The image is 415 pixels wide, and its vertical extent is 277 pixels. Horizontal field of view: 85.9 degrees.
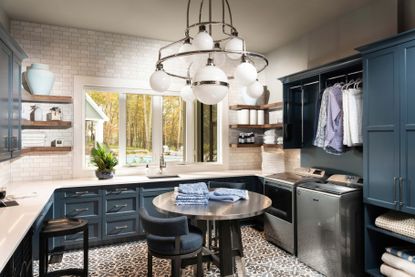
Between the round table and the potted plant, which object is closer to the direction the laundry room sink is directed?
the round table

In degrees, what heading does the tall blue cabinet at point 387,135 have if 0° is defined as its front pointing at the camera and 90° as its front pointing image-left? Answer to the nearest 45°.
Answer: approximately 45°

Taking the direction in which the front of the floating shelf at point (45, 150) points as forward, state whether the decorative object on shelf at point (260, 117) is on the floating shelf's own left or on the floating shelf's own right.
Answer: on the floating shelf's own left

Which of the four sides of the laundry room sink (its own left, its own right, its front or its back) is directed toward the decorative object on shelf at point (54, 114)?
right
